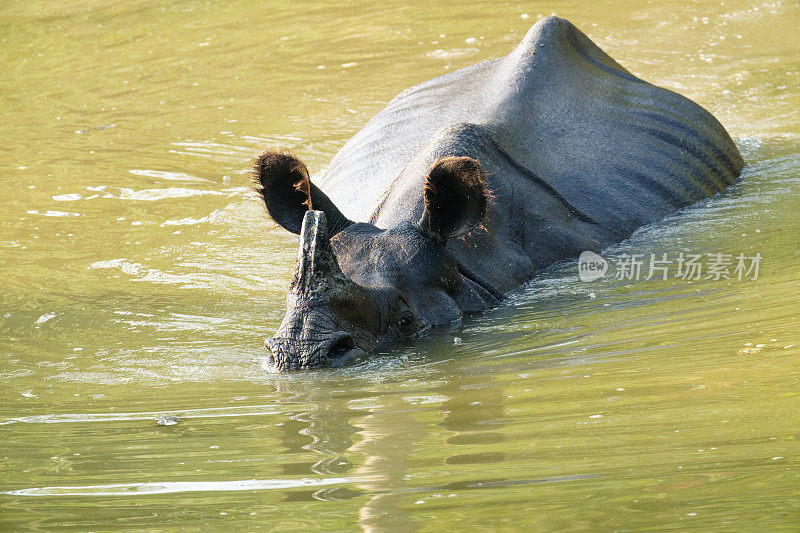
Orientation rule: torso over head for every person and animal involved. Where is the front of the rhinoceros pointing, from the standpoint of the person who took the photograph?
facing the viewer and to the left of the viewer
